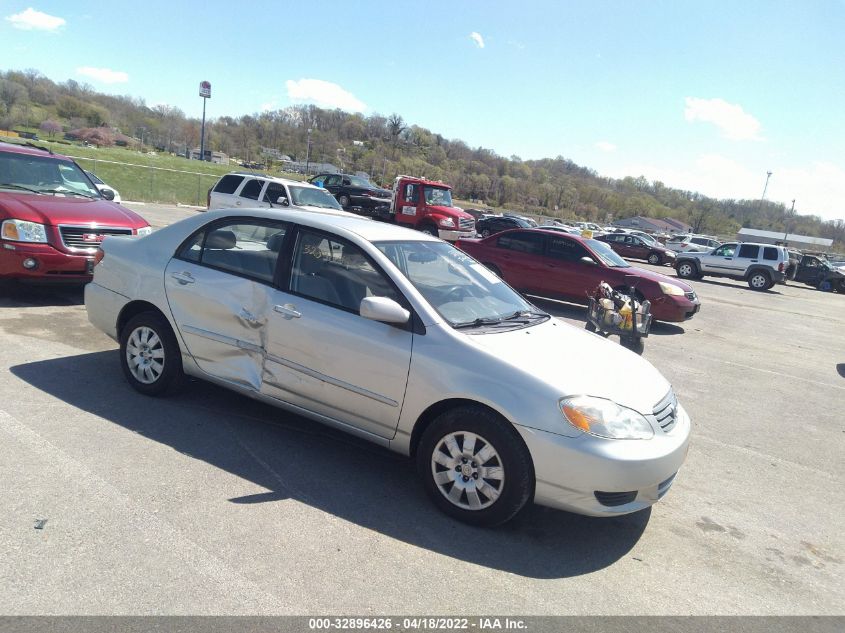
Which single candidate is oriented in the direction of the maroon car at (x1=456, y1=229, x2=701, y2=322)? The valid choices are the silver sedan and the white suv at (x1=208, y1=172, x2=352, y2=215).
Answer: the white suv

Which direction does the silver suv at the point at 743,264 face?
to the viewer's left

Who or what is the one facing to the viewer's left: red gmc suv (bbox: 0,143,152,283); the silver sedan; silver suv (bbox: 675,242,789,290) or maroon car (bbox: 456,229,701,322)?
the silver suv

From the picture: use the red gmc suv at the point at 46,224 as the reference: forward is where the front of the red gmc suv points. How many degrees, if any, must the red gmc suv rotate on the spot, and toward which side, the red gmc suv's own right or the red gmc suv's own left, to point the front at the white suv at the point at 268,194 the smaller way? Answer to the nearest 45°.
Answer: approximately 90° to the red gmc suv's own left

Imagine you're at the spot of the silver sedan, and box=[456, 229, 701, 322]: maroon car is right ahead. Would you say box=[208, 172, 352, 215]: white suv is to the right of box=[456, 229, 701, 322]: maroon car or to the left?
left

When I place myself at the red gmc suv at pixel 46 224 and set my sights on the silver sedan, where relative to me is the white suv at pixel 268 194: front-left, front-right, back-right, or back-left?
back-left

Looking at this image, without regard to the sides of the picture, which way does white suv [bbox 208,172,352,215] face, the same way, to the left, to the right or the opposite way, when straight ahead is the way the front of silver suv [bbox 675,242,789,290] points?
the opposite way

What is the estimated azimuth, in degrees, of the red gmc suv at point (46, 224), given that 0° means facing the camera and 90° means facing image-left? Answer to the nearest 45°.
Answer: approximately 315°

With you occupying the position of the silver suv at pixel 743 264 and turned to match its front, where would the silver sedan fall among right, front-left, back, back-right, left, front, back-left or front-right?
left

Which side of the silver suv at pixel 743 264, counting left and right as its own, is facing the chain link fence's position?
front

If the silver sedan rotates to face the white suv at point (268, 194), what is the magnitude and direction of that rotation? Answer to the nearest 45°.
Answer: approximately 135° to its left
